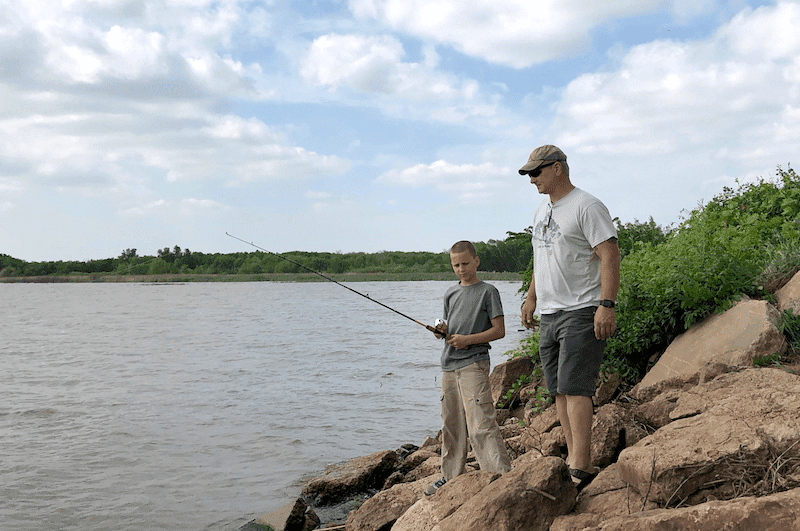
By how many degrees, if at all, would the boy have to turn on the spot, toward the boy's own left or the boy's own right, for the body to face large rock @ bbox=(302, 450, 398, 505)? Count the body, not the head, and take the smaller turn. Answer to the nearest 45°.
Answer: approximately 90° to the boy's own right

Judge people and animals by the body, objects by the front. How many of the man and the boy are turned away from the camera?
0

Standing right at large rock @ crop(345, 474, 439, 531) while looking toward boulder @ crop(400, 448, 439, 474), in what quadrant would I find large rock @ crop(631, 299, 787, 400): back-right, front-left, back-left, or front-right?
front-right

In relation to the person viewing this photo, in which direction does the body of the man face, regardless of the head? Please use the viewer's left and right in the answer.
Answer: facing the viewer and to the left of the viewer

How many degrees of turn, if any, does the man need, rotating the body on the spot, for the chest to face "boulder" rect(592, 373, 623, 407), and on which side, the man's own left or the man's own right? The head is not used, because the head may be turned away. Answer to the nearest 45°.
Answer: approximately 135° to the man's own right

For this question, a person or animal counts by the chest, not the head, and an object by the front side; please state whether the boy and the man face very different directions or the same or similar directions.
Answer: same or similar directions

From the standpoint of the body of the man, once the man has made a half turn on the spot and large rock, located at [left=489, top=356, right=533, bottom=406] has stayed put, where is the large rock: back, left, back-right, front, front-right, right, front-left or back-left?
front-left

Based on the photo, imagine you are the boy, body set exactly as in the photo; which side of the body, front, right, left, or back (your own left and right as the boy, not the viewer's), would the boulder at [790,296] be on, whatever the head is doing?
back

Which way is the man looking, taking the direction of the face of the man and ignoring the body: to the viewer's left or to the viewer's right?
to the viewer's left

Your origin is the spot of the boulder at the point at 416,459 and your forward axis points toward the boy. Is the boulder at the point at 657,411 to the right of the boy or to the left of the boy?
left
